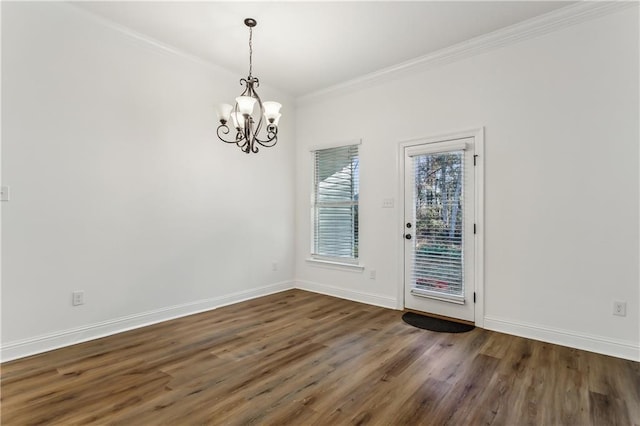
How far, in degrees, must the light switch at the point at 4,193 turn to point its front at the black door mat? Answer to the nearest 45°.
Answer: approximately 45° to its left

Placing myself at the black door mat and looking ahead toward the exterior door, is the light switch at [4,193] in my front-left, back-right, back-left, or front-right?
back-left

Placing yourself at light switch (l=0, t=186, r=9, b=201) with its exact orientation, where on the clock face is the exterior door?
The exterior door is roughly at 10 o'clock from the light switch.
